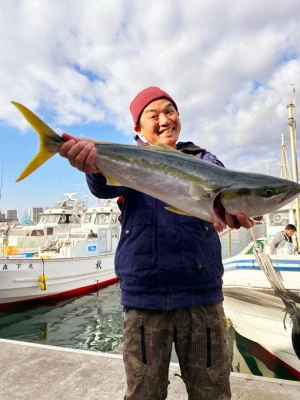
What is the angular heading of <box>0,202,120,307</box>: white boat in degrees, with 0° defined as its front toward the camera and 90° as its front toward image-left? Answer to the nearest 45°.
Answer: approximately 45°

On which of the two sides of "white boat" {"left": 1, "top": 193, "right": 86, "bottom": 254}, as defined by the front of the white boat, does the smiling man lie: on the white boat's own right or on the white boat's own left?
on the white boat's own left

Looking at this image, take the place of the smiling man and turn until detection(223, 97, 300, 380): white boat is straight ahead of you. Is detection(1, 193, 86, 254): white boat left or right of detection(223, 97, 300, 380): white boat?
left

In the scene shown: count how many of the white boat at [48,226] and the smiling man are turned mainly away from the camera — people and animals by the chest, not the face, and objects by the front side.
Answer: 0

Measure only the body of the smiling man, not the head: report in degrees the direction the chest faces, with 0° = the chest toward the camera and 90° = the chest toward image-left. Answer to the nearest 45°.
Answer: approximately 0°

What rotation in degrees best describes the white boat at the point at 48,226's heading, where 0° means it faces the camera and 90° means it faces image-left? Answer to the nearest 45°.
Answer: approximately 45°

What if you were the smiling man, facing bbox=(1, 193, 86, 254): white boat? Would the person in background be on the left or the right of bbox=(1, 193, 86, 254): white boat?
right
